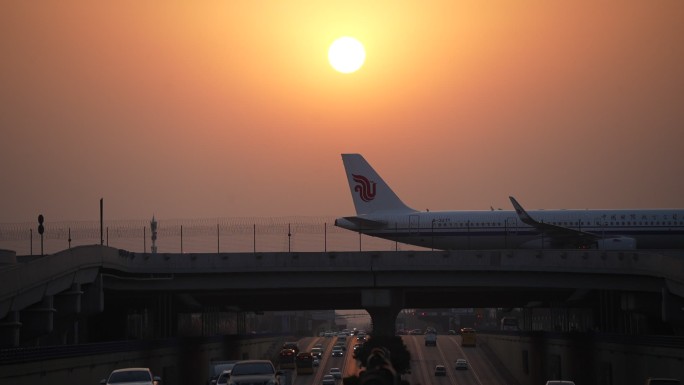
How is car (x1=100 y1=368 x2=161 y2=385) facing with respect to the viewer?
toward the camera

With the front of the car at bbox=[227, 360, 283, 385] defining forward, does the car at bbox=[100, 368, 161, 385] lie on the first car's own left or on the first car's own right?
on the first car's own right

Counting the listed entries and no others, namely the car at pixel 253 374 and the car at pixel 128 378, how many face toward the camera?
2

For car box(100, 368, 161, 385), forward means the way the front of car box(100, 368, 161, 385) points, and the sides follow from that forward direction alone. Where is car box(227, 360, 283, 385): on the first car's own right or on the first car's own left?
on the first car's own left

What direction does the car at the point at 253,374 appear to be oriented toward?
toward the camera
